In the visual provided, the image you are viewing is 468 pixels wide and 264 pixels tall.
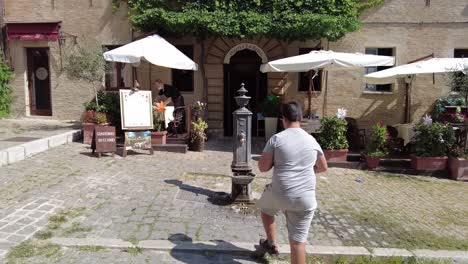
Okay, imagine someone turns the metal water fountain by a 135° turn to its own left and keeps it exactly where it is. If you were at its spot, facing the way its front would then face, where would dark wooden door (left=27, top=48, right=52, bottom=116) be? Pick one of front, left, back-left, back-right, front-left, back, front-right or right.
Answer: left

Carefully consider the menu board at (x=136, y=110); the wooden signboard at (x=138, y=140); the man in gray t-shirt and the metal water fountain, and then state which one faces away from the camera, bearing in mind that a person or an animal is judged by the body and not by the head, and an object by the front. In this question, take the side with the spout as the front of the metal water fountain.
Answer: the man in gray t-shirt

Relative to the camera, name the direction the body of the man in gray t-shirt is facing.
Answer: away from the camera

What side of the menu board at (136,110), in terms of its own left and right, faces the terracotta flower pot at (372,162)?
left

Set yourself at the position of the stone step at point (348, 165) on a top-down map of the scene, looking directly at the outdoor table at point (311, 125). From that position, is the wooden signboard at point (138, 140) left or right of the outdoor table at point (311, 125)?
left

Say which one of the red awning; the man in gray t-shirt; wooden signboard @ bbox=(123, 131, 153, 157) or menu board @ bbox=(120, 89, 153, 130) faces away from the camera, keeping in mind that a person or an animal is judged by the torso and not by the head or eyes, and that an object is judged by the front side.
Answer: the man in gray t-shirt

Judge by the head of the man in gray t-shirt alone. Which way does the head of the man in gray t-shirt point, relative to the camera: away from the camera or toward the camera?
away from the camera

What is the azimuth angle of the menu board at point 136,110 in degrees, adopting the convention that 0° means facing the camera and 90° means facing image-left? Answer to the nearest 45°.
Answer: approximately 0°

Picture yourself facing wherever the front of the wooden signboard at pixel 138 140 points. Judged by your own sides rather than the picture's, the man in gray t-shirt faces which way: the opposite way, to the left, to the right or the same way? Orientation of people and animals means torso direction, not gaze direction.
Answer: the opposite way

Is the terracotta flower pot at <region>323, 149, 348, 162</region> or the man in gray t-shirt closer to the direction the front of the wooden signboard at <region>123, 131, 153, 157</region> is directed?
the man in gray t-shirt

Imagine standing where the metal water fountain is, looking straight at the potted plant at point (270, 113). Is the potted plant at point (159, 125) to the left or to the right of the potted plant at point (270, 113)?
left

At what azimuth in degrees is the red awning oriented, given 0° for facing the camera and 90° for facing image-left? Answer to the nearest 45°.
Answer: approximately 0°

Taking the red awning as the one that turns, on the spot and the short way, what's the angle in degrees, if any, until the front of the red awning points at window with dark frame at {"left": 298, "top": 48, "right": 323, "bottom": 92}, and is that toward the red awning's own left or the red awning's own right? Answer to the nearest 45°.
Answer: approximately 45° to the red awning's own left
